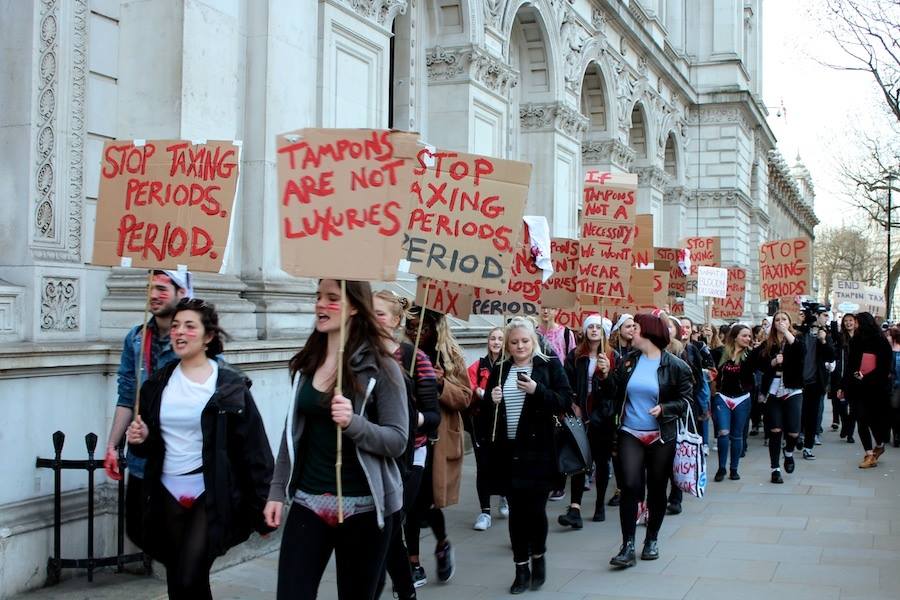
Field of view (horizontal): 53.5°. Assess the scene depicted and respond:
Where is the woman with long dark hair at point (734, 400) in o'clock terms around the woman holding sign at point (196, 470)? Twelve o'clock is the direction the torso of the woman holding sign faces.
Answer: The woman with long dark hair is roughly at 6 o'clock from the woman holding sign.

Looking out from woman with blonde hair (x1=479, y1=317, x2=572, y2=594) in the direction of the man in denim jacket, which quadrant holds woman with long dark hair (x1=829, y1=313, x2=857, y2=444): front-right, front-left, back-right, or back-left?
back-right

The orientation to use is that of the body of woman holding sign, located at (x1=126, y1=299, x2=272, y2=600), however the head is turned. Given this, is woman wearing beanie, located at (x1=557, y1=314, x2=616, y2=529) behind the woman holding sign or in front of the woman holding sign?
behind

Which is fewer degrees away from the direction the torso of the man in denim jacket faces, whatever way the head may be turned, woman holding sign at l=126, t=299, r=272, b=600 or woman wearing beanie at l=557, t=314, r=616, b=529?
the woman holding sign

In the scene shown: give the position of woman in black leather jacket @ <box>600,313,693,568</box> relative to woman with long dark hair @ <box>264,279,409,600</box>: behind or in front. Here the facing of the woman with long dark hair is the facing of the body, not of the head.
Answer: behind

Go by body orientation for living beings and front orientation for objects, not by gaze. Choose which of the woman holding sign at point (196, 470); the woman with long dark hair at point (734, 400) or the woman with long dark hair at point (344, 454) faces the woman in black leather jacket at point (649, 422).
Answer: the woman with long dark hair at point (734, 400)

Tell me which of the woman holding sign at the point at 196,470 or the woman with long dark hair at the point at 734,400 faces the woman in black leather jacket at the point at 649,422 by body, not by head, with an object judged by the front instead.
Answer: the woman with long dark hair

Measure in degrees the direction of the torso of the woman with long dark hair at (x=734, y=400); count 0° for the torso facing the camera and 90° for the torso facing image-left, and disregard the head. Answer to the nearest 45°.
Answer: approximately 0°

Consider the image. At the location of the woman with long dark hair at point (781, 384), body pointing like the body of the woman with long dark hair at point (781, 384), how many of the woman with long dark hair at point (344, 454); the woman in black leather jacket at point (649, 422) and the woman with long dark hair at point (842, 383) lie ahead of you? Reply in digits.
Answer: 2

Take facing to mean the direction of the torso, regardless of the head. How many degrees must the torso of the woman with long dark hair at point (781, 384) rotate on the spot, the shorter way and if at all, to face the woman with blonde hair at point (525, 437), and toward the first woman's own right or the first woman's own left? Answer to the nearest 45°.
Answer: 0° — they already face them

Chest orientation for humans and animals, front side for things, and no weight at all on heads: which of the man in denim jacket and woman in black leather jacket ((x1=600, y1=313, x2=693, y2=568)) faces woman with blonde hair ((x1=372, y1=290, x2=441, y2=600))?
the woman in black leather jacket

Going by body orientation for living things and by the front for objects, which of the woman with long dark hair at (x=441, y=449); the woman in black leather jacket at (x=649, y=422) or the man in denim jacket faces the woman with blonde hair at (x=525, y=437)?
the woman in black leather jacket
